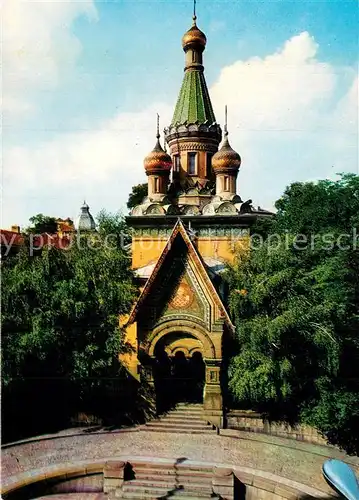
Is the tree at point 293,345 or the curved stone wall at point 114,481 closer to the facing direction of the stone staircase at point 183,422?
the curved stone wall

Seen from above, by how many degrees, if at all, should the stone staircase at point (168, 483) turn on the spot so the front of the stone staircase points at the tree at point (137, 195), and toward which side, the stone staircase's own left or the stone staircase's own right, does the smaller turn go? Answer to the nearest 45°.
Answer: approximately 180°

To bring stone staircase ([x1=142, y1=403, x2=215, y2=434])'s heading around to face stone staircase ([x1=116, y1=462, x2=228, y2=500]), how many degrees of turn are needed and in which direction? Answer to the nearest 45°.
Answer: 0° — it already faces it

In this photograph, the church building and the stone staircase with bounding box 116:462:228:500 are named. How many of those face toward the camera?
2

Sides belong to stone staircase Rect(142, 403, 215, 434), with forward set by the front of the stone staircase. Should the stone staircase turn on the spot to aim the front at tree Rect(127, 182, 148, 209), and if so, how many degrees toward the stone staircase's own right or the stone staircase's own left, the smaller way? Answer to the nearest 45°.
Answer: approximately 180°

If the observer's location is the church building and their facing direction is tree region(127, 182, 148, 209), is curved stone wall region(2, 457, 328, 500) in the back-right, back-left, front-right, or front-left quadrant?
back-left

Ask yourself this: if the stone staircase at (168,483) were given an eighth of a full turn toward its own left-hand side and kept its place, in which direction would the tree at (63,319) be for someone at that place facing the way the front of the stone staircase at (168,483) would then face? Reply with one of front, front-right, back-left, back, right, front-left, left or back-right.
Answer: back

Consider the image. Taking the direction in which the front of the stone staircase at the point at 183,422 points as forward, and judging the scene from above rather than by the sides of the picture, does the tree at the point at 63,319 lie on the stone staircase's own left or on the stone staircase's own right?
on the stone staircase's own right

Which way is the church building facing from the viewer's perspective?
toward the camera

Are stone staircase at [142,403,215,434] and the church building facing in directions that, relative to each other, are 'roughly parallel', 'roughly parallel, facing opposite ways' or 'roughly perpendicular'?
roughly parallel

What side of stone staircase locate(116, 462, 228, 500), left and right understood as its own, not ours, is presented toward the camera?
front

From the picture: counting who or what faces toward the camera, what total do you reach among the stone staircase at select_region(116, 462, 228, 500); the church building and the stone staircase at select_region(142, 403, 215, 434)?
3

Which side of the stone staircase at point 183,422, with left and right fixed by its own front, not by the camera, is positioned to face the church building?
back

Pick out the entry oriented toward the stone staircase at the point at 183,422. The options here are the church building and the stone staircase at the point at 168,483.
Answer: the church building
